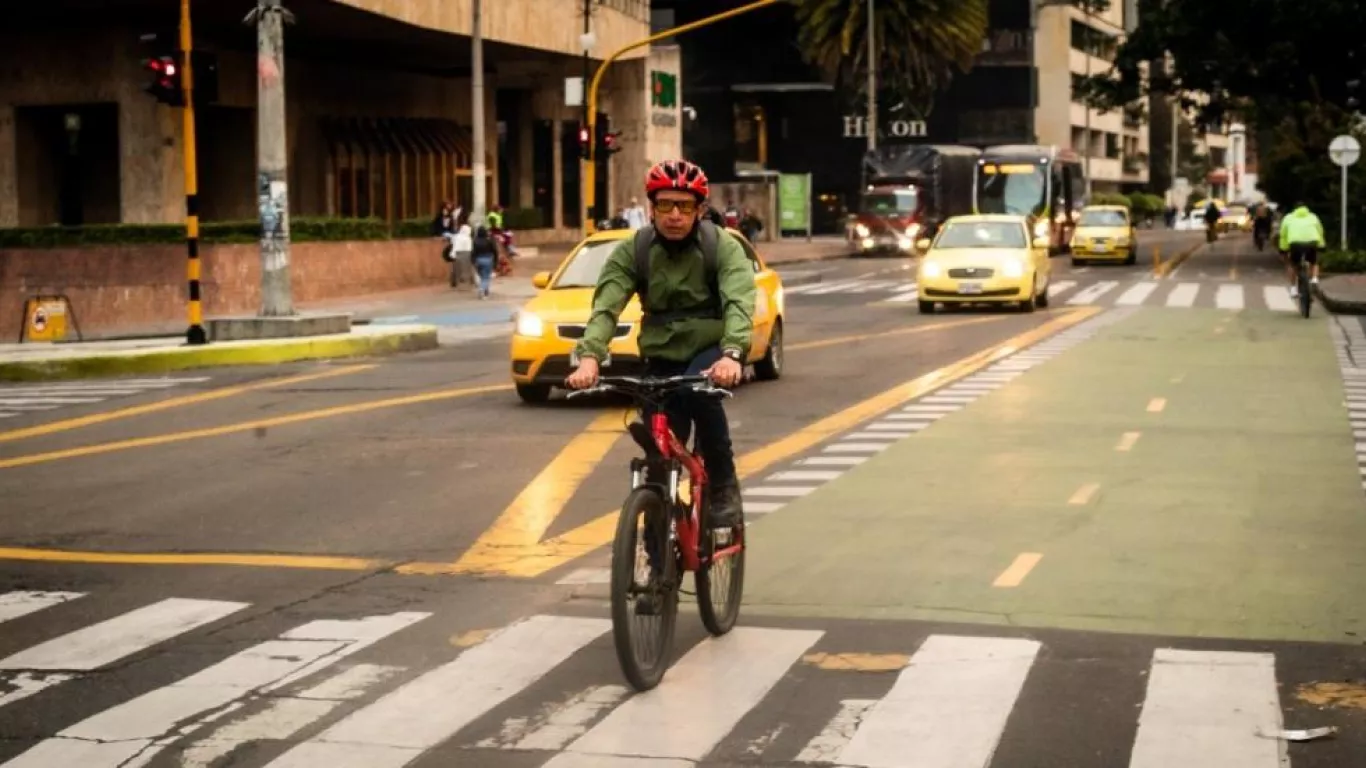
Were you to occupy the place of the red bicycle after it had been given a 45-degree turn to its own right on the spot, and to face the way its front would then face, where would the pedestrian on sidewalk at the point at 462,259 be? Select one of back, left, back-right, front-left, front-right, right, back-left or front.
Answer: back-right

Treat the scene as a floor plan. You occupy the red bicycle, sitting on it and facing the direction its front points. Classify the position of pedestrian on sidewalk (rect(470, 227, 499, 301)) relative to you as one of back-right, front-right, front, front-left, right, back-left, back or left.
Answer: back

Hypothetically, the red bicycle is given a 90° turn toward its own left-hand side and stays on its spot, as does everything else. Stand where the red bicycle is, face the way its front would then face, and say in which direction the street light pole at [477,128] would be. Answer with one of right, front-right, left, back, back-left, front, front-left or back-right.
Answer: left

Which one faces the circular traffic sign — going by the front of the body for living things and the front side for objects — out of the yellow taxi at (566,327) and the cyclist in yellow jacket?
the cyclist in yellow jacket

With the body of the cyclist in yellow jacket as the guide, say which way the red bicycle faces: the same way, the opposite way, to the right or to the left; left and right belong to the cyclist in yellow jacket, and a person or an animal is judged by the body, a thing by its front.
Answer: the opposite way

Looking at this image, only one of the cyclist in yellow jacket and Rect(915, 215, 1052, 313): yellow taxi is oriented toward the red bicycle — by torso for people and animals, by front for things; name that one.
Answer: the yellow taxi

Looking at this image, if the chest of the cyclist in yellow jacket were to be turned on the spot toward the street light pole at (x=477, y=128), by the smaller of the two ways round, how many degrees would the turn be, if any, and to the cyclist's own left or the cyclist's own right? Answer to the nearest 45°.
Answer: approximately 45° to the cyclist's own left

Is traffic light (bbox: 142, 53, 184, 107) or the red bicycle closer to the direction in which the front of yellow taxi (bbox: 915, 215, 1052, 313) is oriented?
the red bicycle

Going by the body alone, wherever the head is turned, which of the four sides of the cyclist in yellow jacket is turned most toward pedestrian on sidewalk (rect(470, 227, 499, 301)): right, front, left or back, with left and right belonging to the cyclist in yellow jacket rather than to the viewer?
left

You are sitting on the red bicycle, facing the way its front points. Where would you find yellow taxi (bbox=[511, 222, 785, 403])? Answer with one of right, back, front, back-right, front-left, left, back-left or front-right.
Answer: back

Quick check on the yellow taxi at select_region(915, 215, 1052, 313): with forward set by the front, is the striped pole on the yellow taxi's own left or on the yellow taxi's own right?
on the yellow taxi's own right

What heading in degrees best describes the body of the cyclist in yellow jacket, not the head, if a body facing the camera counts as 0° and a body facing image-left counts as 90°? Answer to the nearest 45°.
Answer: approximately 180°
